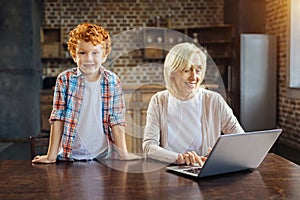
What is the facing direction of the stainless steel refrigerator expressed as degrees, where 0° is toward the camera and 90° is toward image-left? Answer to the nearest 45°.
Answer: approximately 0°

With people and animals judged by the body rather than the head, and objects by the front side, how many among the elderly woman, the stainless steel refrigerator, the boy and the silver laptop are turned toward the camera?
3

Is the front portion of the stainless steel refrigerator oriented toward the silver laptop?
yes

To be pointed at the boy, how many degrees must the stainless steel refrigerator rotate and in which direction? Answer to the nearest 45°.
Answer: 0° — it already faces them

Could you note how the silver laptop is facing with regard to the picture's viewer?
facing away from the viewer and to the left of the viewer

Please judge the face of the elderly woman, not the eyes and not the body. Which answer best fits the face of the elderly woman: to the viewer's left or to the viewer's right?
to the viewer's right

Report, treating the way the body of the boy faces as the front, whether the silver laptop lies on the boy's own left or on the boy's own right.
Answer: on the boy's own left

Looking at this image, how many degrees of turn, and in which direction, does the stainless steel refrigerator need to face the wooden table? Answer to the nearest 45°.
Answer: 0° — it already faces it
